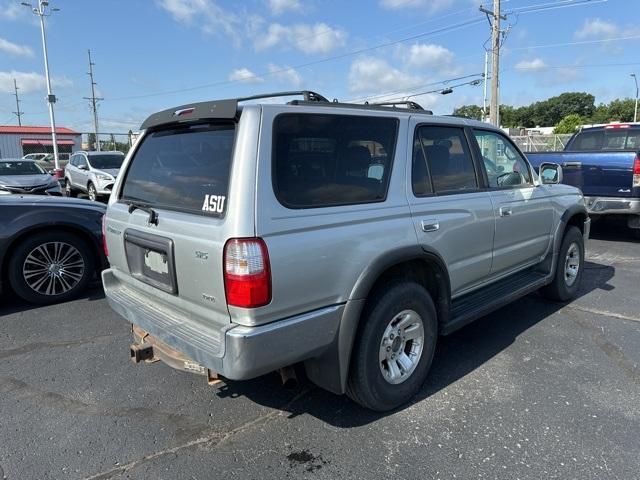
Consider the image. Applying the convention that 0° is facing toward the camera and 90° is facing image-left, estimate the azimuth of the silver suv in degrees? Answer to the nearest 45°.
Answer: approximately 225°

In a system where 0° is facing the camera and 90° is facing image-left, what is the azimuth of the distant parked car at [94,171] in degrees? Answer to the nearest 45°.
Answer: approximately 315°

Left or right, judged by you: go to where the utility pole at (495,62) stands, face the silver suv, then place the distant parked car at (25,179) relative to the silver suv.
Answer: right

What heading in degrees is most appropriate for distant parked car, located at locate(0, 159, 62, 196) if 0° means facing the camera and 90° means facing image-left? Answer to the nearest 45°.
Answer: approximately 315°

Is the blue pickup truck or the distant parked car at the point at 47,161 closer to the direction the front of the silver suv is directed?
the blue pickup truck
